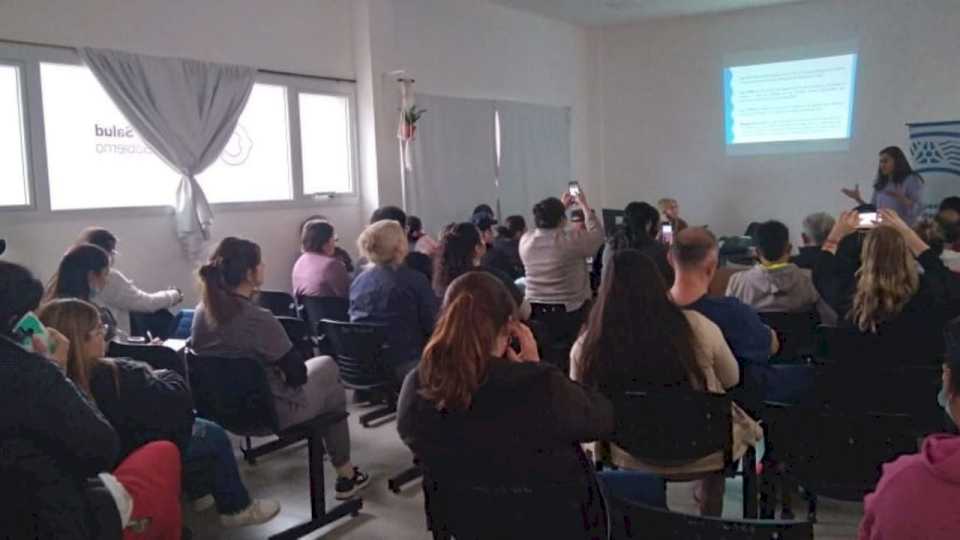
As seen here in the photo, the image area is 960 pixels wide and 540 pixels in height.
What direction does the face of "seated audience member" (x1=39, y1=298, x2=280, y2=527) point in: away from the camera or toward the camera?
away from the camera

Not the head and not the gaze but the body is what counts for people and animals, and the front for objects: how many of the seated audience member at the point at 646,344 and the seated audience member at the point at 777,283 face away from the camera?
2

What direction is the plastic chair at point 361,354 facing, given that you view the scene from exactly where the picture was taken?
facing away from the viewer and to the right of the viewer

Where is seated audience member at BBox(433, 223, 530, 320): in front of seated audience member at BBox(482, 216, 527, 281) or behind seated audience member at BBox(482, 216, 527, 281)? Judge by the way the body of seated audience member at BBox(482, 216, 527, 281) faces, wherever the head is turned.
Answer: behind

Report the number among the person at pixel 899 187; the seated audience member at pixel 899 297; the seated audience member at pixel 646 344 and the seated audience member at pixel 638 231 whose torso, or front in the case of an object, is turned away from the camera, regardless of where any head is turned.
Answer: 3

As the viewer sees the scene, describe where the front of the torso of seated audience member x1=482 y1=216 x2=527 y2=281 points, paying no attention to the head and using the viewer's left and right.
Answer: facing away from the viewer and to the right of the viewer

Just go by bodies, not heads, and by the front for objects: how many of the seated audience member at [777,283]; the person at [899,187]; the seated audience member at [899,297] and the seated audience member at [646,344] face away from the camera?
3

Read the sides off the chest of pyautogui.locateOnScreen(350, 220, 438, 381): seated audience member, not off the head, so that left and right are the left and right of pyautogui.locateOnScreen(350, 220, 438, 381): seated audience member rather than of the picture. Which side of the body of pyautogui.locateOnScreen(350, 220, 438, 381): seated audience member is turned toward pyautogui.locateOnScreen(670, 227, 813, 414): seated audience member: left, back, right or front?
right

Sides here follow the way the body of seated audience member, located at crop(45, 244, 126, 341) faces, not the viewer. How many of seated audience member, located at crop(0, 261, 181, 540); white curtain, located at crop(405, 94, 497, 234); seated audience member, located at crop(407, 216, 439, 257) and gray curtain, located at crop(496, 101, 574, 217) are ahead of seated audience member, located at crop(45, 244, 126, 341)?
3

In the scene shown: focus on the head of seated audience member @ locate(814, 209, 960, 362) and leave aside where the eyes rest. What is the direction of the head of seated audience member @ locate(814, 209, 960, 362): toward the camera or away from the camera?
away from the camera

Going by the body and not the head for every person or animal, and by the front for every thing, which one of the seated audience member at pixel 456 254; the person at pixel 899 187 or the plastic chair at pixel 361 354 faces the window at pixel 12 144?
the person

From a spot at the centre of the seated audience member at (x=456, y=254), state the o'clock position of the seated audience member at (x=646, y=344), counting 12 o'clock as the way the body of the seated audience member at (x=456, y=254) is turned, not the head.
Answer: the seated audience member at (x=646, y=344) is roughly at 4 o'clock from the seated audience member at (x=456, y=254).
